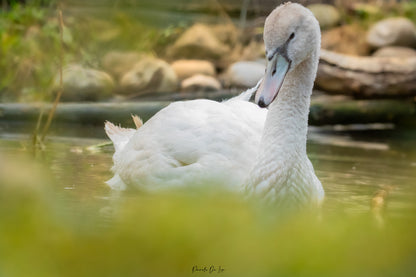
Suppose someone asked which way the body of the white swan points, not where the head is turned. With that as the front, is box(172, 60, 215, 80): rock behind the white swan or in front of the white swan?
behind

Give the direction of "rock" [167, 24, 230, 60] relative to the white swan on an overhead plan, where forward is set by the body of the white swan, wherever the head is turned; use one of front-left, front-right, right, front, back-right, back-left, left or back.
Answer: back-left

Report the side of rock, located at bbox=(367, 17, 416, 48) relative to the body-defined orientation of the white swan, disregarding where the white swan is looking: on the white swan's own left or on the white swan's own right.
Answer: on the white swan's own left

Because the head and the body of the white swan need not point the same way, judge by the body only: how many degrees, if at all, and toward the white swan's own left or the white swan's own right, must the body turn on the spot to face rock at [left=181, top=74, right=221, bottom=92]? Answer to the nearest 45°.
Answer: approximately 135° to the white swan's own left

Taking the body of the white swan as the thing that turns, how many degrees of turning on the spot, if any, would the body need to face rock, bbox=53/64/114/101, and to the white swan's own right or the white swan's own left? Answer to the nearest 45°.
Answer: approximately 180°

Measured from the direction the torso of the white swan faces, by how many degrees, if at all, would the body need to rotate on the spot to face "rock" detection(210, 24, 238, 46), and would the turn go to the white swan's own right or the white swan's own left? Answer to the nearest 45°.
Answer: approximately 135° to the white swan's own left

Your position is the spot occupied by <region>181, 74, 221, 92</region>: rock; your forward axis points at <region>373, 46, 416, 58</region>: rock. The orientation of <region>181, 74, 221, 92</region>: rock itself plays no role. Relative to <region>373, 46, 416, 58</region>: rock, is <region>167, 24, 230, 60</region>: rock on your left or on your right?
left

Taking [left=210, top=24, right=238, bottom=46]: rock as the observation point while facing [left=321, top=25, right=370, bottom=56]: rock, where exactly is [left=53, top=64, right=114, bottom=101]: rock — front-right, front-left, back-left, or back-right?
back-right
